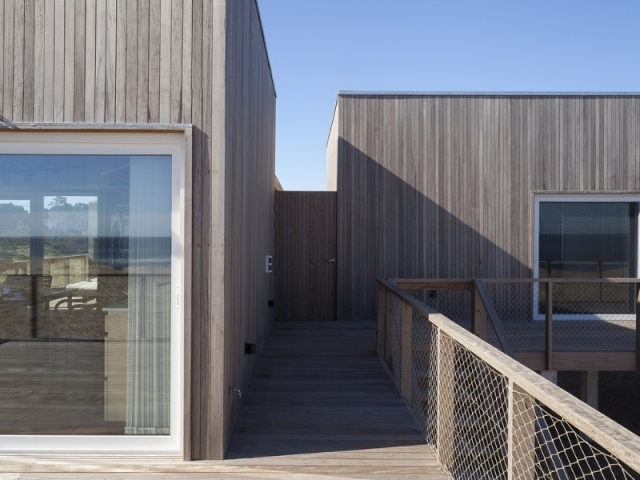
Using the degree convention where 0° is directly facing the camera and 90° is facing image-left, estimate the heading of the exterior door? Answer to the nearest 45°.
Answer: approximately 0°

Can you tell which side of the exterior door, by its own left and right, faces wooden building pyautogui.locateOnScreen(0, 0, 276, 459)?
front

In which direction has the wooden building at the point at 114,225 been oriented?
toward the camera

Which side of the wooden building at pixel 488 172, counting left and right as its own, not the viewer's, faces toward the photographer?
front

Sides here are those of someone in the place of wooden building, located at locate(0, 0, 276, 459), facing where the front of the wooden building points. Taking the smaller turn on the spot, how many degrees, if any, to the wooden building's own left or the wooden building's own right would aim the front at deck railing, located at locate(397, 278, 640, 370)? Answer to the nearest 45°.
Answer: approximately 135° to the wooden building's own left

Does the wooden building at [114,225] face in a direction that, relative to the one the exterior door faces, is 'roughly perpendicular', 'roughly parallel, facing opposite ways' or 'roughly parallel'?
roughly parallel
